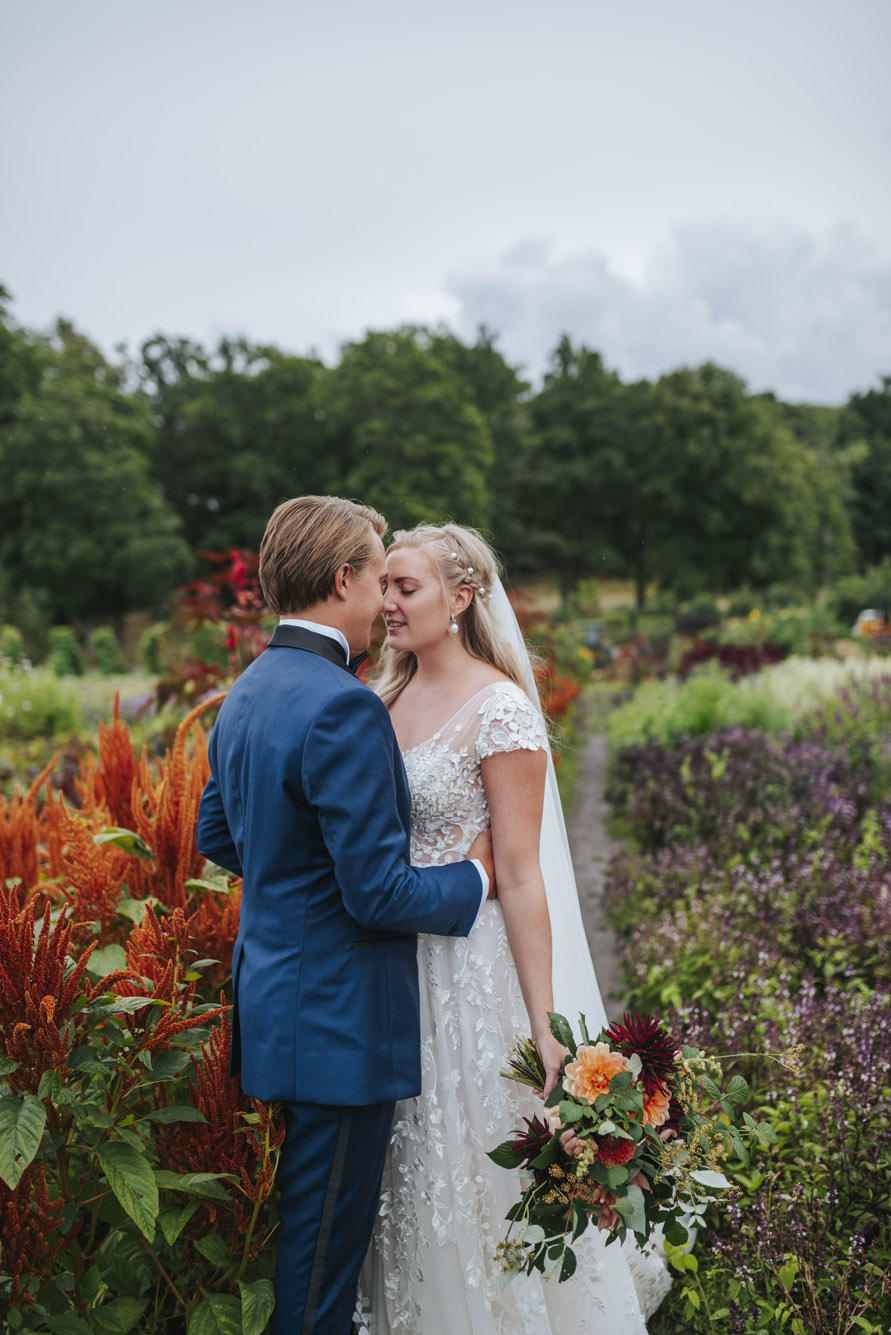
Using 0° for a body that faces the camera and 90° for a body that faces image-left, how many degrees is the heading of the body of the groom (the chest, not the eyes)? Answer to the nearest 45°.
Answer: approximately 225°

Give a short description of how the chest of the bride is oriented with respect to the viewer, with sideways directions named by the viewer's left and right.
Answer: facing the viewer and to the left of the viewer

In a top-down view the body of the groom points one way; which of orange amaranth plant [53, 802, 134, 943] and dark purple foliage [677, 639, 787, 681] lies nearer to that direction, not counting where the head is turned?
the dark purple foliage

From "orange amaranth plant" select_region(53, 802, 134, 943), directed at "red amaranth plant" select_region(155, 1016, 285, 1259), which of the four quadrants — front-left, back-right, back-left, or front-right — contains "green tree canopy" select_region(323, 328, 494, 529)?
back-left

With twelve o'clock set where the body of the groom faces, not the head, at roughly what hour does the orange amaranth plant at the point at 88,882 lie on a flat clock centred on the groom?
The orange amaranth plant is roughly at 9 o'clock from the groom.

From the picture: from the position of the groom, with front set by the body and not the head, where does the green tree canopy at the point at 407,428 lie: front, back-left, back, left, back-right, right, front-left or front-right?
front-left

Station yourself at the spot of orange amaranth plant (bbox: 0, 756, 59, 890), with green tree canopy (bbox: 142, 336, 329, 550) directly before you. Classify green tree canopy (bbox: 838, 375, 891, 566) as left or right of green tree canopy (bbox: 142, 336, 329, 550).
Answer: right

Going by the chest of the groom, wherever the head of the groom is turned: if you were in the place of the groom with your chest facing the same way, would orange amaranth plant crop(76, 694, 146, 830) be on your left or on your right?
on your left

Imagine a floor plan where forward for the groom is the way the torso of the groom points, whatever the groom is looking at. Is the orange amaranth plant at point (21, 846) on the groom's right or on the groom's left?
on the groom's left

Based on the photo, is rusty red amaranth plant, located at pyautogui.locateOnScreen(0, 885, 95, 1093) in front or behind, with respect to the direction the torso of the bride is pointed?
in front

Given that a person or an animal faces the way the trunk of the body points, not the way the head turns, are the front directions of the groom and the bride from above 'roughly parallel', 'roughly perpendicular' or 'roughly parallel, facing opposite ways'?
roughly parallel, facing opposite ways

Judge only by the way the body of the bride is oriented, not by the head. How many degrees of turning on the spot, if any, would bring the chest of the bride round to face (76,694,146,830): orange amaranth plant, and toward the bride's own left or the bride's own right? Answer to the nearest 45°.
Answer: approximately 90° to the bride's own right

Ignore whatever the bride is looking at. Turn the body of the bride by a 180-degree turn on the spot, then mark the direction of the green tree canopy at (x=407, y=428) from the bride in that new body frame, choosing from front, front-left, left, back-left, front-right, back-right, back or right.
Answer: front-left

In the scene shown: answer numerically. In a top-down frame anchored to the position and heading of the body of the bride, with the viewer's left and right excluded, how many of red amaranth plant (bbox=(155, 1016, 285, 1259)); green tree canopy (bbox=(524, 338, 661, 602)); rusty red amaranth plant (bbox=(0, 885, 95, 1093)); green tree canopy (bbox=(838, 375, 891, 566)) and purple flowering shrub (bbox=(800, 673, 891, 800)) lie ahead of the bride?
2

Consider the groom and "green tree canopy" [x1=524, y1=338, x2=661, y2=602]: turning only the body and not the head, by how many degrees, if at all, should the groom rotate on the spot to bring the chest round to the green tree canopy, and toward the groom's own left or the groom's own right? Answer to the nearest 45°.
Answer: approximately 45° to the groom's own left
